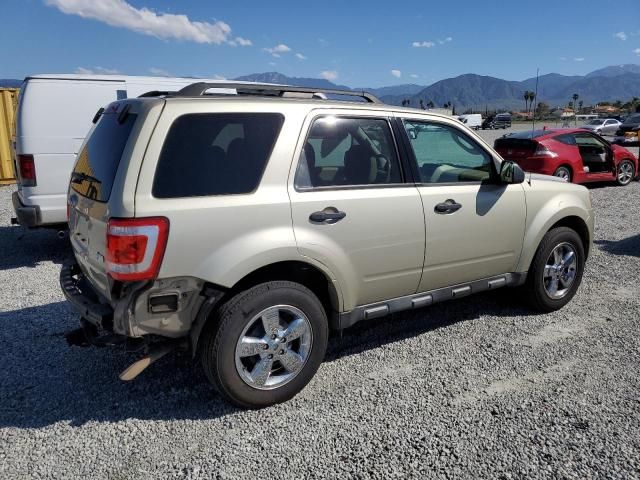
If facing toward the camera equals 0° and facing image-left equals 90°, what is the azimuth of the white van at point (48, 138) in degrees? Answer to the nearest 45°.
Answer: approximately 270°

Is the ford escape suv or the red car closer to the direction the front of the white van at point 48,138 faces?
the red car

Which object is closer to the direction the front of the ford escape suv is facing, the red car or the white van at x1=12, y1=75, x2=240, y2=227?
the red car

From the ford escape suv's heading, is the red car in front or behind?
in front

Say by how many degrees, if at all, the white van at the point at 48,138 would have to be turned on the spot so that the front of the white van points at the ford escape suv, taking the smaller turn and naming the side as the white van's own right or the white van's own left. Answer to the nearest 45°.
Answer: approximately 90° to the white van's own right

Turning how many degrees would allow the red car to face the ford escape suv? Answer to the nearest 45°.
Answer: approximately 135° to its right

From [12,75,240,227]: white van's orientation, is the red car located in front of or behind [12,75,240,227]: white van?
in front

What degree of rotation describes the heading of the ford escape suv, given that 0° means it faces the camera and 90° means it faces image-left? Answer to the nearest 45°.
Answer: approximately 225°

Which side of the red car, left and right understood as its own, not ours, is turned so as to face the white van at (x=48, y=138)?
back

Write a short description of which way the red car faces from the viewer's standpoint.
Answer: facing away from the viewer and to the right of the viewer
